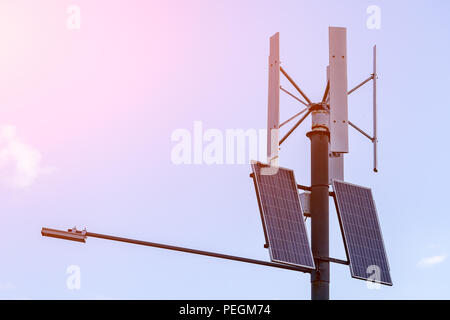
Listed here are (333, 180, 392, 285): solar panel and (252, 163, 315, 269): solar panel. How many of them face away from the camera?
0

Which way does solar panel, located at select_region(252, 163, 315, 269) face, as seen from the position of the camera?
facing the viewer and to the right of the viewer

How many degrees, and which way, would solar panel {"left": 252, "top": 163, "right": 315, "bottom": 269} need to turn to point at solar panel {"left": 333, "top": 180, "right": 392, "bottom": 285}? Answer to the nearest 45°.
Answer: approximately 90° to its left

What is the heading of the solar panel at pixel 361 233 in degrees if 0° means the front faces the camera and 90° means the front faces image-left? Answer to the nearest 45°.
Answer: approximately 315°

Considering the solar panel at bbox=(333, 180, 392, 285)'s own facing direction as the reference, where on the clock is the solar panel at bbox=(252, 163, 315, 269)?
the solar panel at bbox=(252, 163, 315, 269) is roughly at 3 o'clock from the solar panel at bbox=(333, 180, 392, 285).

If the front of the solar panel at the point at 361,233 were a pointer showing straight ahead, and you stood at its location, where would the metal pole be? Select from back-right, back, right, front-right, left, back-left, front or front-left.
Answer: right
